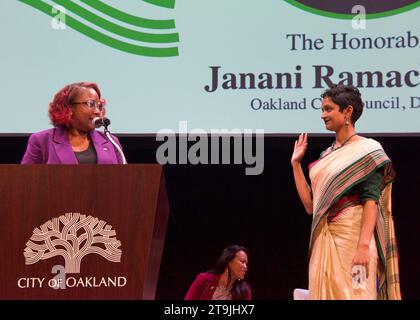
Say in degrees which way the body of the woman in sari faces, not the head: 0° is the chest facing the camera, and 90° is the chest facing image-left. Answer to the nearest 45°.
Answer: approximately 45°

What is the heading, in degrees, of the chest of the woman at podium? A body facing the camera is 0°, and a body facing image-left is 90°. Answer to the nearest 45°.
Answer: approximately 315°

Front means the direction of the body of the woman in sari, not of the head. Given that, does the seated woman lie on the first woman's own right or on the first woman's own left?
on the first woman's own right

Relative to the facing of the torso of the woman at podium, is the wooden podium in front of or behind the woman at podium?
in front

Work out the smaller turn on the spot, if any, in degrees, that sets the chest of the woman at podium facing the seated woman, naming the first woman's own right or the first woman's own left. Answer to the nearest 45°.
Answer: approximately 90° to the first woman's own left

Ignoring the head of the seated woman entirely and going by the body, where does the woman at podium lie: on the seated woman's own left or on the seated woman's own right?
on the seated woman's own right

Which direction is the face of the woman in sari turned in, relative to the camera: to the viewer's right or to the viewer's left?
to the viewer's left

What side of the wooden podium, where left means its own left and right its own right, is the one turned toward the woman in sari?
left
